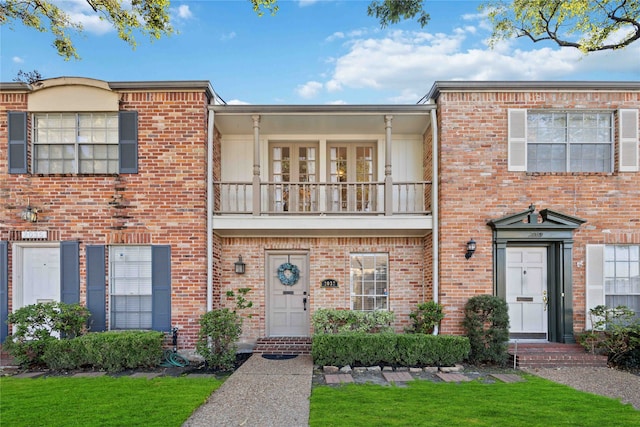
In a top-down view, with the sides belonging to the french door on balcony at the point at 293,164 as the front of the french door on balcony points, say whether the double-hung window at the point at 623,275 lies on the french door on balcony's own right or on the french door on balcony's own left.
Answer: on the french door on balcony's own left

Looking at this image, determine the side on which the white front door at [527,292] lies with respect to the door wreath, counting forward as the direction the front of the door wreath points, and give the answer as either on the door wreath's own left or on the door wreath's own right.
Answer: on the door wreath's own left

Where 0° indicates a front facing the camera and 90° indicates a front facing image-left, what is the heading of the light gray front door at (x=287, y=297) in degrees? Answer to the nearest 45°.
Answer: approximately 0°

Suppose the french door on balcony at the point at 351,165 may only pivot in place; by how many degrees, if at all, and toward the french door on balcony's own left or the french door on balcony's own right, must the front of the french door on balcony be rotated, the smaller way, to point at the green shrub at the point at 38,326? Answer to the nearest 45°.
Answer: approximately 45° to the french door on balcony's own right
